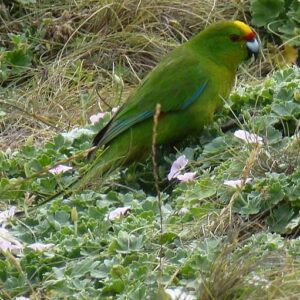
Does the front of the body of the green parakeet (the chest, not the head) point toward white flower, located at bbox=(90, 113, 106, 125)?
no

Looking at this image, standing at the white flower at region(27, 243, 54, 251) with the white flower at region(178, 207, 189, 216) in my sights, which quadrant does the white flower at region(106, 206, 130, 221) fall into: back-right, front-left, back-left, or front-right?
front-left

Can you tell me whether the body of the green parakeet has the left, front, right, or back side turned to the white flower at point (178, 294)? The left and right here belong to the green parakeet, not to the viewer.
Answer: right

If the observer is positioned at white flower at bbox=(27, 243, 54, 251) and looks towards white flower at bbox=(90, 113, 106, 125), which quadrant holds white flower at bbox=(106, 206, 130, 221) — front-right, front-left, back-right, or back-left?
front-right

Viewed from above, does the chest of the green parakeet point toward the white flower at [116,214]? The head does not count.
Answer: no

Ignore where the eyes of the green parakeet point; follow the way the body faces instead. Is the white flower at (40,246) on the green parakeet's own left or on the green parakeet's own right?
on the green parakeet's own right

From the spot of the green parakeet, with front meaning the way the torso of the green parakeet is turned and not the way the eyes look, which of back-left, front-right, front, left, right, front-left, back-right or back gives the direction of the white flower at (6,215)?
back-right

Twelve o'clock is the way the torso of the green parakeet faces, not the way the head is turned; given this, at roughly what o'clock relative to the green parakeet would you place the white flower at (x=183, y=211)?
The white flower is roughly at 3 o'clock from the green parakeet.

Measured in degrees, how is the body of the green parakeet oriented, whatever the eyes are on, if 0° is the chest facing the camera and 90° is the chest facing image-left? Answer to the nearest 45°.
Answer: approximately 270°
